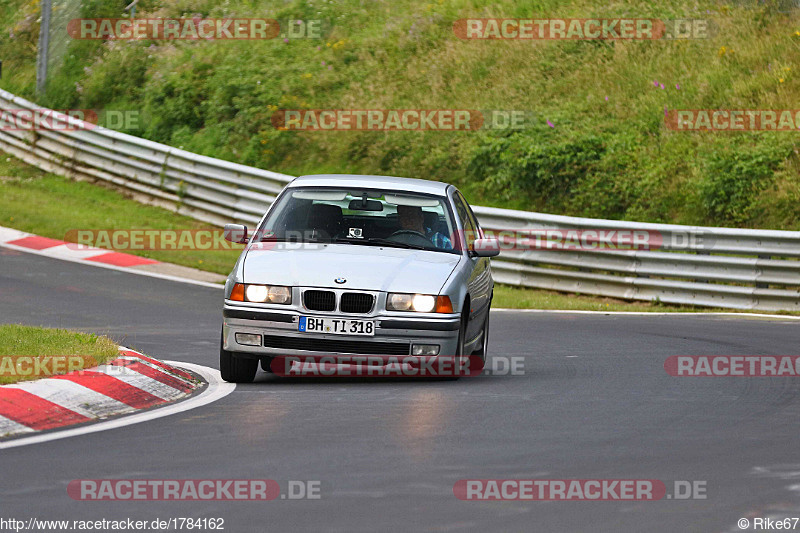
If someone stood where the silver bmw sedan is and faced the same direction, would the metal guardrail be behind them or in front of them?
behind

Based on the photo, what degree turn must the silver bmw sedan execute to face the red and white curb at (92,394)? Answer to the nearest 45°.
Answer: approximately 45° to its right

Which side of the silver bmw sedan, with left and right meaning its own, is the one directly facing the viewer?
front
